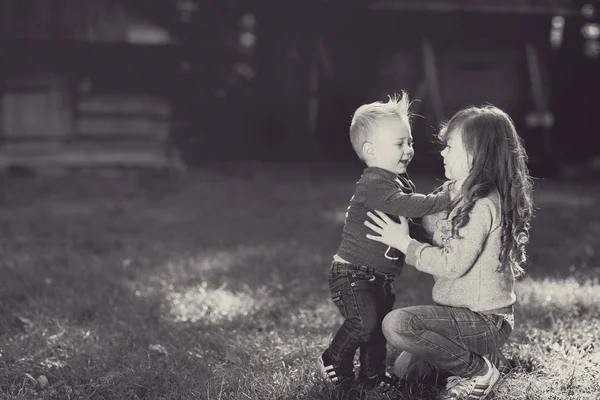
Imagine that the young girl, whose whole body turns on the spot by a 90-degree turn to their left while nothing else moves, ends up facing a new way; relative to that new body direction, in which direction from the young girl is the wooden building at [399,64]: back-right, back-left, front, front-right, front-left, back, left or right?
back

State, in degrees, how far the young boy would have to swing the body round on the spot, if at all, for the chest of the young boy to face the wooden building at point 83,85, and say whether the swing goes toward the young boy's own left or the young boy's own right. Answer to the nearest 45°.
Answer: approximately 135° to the young boy's own left

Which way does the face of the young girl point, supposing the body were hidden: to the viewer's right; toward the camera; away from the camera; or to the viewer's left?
to the viewer's left

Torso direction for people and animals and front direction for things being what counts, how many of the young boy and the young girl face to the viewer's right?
1

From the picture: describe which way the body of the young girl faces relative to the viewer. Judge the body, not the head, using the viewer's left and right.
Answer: facing to the left of the viewer

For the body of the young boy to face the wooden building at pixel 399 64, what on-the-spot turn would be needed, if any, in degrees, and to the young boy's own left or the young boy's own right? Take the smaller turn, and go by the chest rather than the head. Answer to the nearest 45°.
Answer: approximately 90° to the young boy's own left

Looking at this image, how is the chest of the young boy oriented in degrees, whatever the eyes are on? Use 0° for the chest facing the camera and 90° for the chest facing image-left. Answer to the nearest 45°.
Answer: approximately 270°

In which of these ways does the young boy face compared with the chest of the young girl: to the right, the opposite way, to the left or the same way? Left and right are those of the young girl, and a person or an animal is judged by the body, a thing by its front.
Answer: the opposite way
